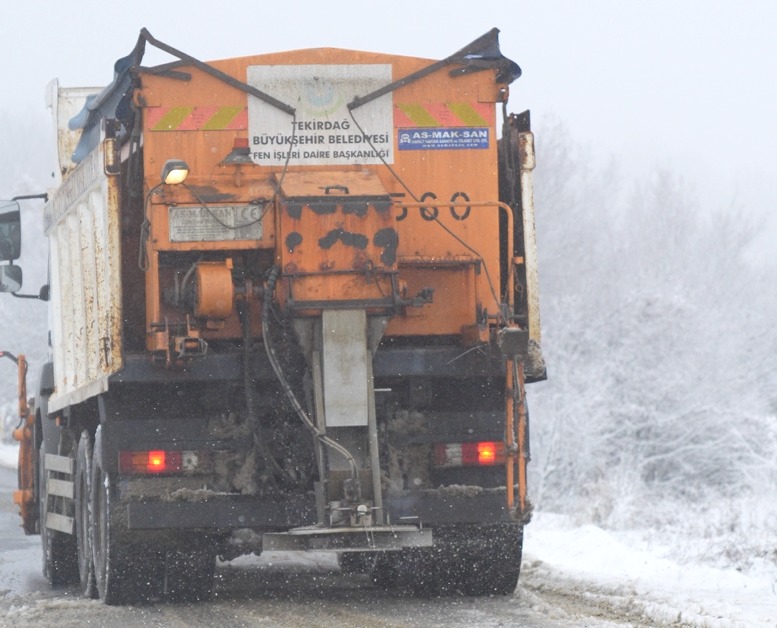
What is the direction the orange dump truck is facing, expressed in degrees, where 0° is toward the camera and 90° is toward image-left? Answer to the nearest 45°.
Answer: approximately 180°

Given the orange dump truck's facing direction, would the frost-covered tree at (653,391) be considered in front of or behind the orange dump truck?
in front
